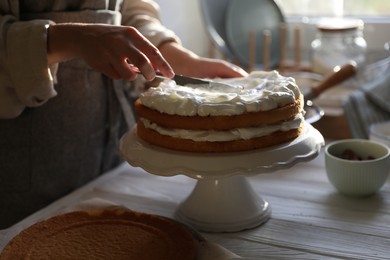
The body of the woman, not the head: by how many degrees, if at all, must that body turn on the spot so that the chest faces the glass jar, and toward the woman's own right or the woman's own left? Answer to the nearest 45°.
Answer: approximately 90° to the woman's own left

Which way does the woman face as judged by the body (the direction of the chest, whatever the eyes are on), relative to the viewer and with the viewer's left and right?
facing the viewer and to the right of the viewer

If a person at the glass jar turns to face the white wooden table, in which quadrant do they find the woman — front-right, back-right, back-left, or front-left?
front-right

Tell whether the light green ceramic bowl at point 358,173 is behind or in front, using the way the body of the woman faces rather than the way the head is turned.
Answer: in front

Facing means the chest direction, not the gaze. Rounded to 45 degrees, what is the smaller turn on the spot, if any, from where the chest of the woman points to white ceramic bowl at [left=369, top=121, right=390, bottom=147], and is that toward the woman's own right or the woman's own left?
approximately 45° to the woman's own left

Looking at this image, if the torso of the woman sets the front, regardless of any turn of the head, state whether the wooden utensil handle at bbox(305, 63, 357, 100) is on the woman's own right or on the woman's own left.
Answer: on the woman's own left
